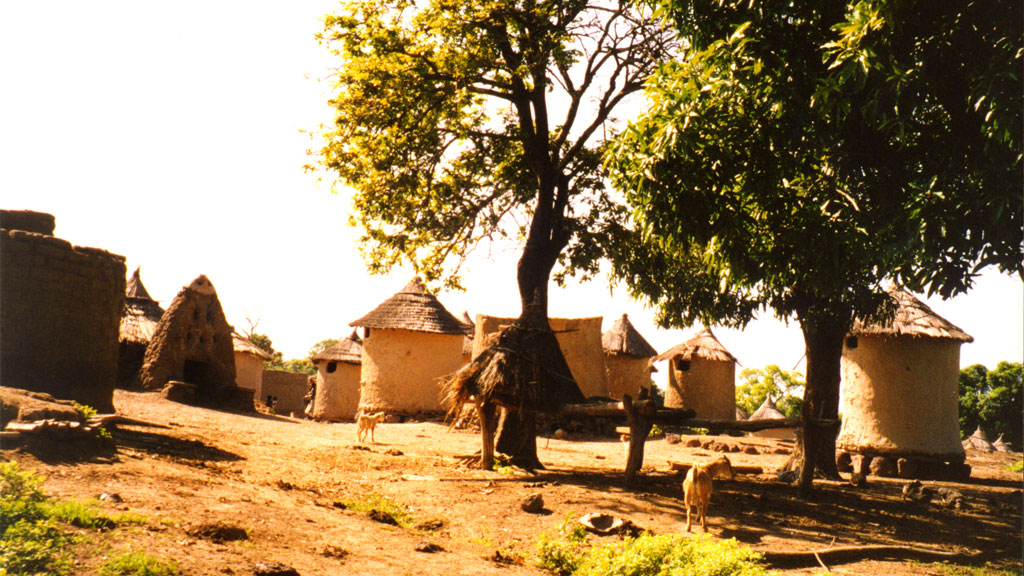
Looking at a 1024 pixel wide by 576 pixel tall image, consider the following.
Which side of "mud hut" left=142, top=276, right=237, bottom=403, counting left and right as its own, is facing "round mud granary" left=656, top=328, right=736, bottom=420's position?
left

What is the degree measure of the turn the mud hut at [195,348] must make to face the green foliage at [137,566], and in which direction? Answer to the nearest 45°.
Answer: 0° — it already faces it

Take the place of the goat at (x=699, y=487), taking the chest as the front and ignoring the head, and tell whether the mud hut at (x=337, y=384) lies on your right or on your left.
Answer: on your left

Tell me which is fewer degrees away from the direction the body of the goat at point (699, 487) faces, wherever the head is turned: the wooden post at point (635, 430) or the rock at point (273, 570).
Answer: the wooden post

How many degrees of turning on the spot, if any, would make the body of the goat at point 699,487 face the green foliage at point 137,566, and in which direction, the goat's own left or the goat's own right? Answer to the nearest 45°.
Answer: approximately 180°

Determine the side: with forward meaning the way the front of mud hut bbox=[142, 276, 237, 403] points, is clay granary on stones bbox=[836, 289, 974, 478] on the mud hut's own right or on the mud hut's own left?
on the mud hut's own left

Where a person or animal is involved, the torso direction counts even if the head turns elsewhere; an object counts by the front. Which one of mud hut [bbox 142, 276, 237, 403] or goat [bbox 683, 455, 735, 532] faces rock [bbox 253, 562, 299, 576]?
the mud hut

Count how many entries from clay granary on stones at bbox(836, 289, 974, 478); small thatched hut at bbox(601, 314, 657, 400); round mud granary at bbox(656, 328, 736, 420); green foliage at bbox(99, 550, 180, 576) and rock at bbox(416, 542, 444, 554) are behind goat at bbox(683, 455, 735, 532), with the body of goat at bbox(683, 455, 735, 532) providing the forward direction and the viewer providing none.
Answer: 2

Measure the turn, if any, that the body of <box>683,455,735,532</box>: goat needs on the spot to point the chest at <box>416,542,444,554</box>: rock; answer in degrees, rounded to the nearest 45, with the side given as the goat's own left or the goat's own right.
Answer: approximately 180°

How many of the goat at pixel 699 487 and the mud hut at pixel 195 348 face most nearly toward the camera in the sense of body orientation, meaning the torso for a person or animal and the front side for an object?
1

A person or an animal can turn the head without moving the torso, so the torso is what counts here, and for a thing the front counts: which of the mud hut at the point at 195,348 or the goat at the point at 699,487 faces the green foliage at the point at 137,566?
the mud hut

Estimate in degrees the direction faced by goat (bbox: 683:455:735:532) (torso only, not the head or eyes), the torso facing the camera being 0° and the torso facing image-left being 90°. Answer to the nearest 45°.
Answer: approximately 225°

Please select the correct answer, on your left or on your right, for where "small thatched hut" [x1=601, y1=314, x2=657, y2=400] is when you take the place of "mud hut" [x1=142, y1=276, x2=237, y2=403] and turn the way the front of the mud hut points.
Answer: on your left
